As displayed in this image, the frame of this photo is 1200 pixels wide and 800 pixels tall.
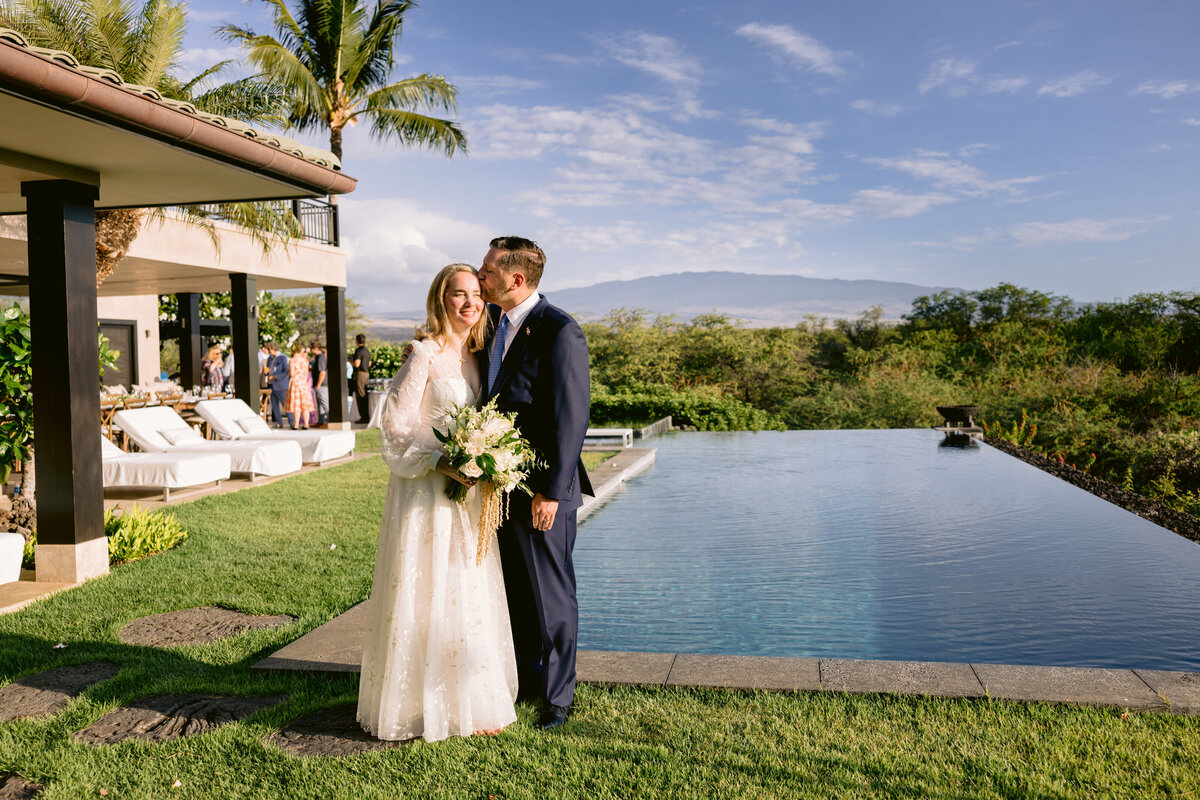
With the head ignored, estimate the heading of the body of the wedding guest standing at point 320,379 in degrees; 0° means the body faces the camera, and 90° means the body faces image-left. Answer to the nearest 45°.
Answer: approximately 90°

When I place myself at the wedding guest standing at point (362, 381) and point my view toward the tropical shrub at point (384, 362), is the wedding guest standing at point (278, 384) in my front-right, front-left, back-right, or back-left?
back-left

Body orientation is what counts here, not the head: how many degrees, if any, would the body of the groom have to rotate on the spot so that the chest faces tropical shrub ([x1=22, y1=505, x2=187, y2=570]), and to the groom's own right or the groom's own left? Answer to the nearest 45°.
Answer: approximately 90° to the groom's own right

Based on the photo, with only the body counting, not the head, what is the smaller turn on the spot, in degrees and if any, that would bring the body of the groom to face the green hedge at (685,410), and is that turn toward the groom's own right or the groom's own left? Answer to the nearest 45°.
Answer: approximately 135° to the groom's own right

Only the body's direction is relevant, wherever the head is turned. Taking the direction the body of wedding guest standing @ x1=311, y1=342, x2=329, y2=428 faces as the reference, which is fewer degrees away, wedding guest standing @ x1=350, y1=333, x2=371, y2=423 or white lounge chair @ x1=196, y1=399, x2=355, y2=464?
the white lounge chair

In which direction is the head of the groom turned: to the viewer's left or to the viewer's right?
to the viewer's left

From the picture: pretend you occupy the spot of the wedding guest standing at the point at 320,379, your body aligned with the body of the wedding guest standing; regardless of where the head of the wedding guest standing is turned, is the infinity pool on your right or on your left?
on your left
